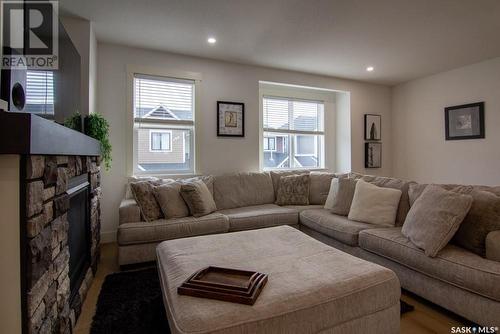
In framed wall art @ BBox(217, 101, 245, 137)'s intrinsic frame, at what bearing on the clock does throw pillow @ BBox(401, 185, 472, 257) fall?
The throw pillow is roughly at 11 o'clock from the framed wall art.

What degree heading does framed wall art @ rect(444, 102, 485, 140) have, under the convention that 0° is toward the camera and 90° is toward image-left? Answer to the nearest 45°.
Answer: approximately 45°

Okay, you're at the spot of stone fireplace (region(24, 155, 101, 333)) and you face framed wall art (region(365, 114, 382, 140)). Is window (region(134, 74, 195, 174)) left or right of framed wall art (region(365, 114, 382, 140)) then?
left

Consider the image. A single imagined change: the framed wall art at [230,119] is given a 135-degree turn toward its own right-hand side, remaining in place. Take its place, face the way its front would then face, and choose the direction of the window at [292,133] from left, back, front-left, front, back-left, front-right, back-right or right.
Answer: right

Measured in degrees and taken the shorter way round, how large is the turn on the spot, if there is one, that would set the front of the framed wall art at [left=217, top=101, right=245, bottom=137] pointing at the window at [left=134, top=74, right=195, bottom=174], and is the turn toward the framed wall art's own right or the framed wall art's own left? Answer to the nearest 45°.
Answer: approximately 90° to the framed wall art's own right

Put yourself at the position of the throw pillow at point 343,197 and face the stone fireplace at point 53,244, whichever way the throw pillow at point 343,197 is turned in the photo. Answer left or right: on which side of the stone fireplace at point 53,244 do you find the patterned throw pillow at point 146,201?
right

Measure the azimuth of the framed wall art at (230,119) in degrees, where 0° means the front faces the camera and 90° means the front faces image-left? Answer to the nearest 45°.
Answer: approximately 0°

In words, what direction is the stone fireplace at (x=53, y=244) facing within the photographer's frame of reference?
facing to the right of the viewer

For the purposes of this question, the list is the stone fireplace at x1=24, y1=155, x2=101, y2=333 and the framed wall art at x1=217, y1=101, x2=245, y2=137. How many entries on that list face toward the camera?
1

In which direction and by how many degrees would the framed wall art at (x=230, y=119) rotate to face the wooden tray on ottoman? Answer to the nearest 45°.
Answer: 0° — it already faces it

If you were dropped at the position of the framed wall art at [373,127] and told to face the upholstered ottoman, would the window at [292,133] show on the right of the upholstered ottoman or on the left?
right
